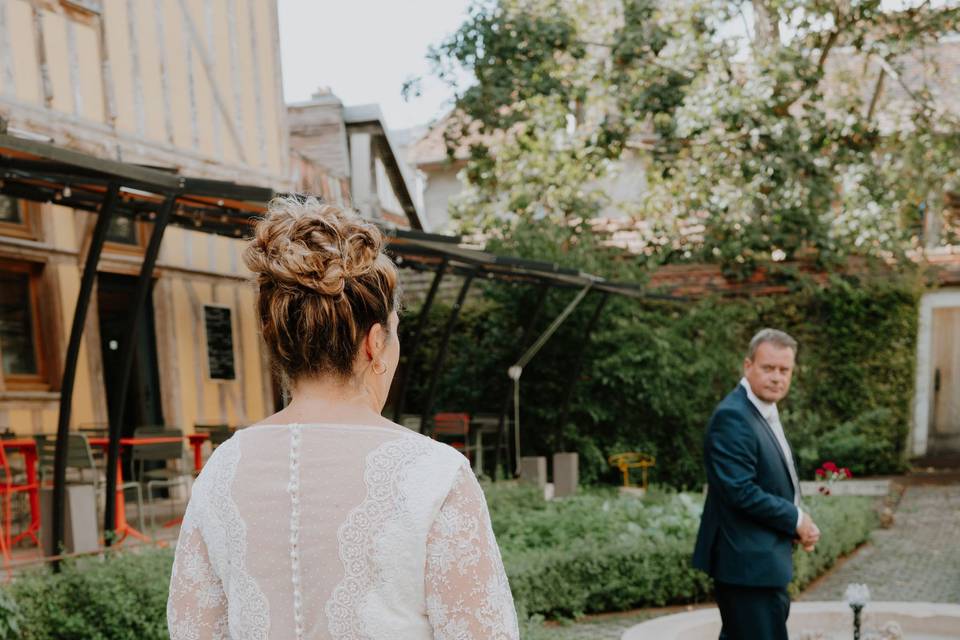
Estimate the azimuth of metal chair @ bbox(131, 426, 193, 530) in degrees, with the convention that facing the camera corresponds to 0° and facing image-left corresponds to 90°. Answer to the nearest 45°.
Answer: approximately 315°

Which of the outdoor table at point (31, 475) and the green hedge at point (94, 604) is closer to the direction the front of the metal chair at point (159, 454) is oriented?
the green hedge

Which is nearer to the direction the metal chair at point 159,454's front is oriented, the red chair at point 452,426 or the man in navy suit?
the man in navy suit

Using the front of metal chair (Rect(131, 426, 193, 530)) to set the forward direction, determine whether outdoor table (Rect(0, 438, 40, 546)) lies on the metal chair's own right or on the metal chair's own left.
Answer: on the metal chair's own right

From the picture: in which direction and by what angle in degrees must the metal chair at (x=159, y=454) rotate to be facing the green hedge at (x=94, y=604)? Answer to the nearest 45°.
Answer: approximately 45° to its right
